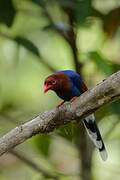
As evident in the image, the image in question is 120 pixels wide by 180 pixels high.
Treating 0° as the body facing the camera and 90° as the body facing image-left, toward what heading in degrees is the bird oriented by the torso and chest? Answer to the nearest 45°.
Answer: approximately 45°
